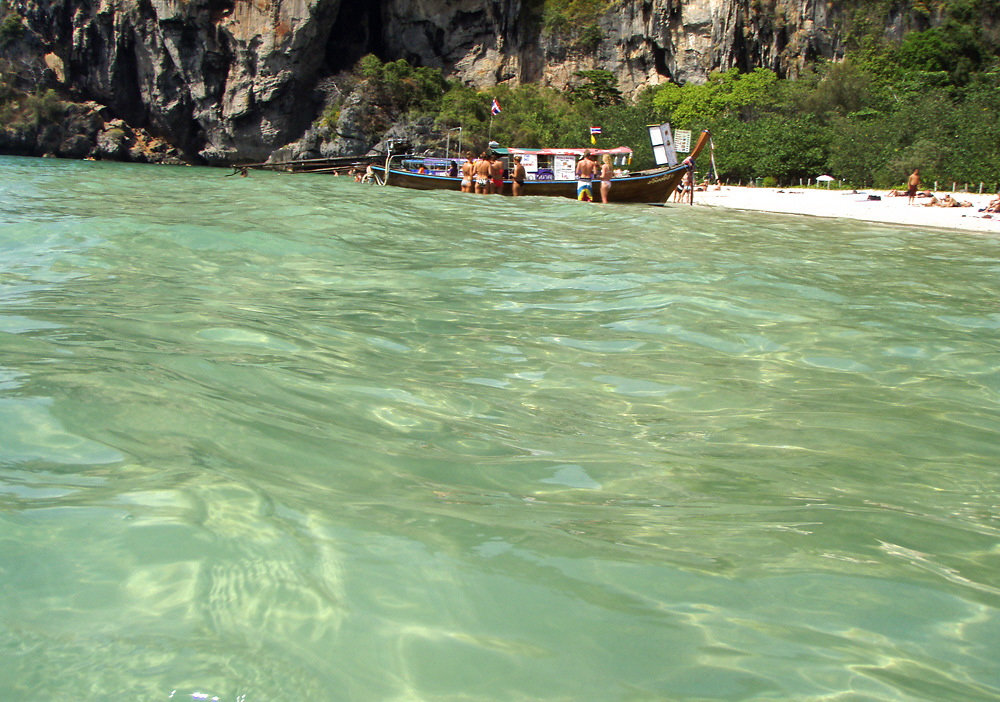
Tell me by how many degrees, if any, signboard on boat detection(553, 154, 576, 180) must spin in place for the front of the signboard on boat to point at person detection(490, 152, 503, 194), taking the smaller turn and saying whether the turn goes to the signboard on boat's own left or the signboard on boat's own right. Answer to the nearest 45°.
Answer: approximately 45° to the signboard on boat's own right

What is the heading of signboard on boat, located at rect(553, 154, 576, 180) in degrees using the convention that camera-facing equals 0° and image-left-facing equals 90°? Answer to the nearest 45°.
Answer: approximately 0°

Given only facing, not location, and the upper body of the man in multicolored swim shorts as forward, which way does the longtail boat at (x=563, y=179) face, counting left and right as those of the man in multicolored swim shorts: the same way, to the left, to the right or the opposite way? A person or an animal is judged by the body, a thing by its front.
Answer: to the right

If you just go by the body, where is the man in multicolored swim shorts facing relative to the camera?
away from the camera

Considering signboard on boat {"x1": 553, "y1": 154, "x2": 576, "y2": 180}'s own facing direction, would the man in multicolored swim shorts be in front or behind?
in front

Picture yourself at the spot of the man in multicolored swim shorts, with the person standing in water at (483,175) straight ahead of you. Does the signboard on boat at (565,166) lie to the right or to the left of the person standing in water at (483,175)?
right

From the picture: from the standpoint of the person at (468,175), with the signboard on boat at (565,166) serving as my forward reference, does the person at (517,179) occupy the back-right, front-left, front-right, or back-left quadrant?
front-right

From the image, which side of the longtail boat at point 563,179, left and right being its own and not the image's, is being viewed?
right

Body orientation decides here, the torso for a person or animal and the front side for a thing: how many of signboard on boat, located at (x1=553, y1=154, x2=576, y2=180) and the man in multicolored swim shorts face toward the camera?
1

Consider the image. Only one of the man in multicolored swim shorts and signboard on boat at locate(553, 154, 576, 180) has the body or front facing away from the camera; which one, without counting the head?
the man in multicolored swim shorts

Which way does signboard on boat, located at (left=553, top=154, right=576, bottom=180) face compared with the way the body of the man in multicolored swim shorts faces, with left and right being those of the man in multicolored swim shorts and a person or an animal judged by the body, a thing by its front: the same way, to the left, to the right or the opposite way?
the opposite way

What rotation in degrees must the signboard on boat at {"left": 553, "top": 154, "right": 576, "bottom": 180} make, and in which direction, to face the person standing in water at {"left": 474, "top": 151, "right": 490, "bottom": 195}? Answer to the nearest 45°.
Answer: approximately 45° to its right
